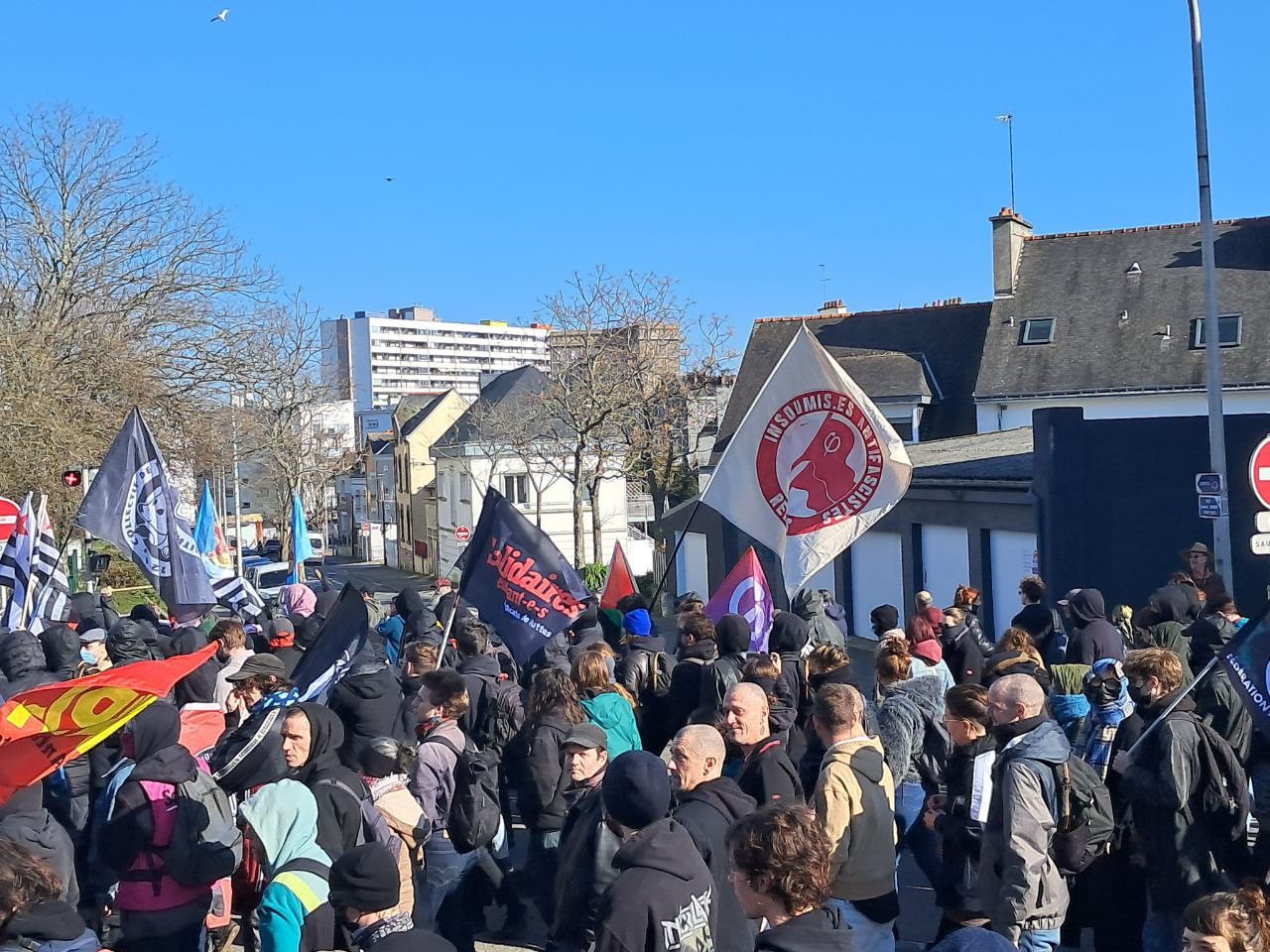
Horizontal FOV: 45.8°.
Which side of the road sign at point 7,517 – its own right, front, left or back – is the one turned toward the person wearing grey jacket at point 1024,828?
front

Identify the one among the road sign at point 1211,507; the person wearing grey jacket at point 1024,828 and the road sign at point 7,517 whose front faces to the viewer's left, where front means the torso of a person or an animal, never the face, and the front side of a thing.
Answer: the person wearing grey jacket

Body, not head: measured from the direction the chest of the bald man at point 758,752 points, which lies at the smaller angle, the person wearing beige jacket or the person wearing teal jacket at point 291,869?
the person wearing teal jacket

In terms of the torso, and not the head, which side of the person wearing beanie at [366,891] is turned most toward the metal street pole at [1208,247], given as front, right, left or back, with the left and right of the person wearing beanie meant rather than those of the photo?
right

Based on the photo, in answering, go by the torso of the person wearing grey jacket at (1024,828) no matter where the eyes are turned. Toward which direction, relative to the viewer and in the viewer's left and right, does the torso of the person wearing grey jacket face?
facing to the left of the viewer

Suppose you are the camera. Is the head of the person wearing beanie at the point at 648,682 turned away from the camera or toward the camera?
away from the camera

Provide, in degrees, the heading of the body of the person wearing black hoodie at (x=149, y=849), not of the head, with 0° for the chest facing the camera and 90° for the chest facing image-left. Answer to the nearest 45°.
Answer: approximately 135°

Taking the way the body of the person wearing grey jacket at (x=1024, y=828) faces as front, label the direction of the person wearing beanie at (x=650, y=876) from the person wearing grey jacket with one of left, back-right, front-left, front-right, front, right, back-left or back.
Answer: front-left

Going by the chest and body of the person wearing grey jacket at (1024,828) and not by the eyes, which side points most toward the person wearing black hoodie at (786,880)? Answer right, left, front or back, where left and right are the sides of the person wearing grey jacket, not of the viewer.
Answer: left

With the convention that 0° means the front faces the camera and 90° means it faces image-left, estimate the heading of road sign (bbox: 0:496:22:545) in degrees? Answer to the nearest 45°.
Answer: approximately 0°

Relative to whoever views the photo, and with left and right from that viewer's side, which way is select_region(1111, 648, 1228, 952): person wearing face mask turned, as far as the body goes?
facing to the left of the viewer

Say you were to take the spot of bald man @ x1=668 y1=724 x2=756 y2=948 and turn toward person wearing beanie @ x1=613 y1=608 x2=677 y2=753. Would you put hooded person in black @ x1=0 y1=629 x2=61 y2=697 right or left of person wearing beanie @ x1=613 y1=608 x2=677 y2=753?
left
